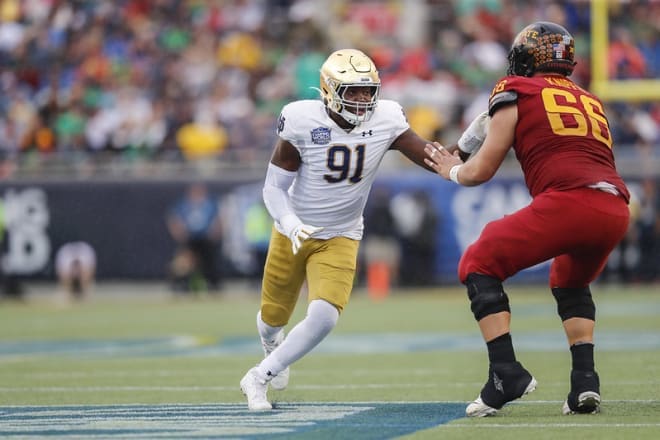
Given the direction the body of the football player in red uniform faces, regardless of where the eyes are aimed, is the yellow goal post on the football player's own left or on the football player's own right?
on the football player's own right

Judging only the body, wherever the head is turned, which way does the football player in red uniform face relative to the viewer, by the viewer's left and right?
facing away from the viewer and to the left of the viewer

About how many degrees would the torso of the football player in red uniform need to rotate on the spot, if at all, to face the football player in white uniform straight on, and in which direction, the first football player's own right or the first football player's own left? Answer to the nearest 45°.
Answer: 0° — they already face them

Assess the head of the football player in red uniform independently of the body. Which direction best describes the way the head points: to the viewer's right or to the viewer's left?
to the viewer's left

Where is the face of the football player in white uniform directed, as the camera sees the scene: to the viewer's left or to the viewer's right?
to the viewer's right
